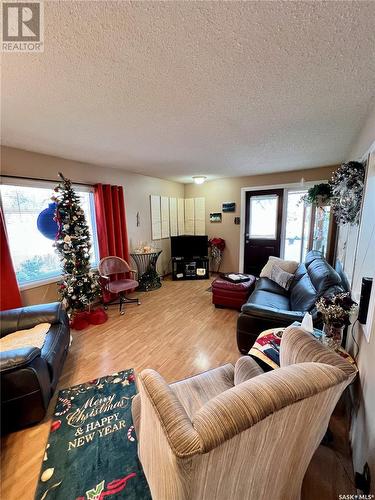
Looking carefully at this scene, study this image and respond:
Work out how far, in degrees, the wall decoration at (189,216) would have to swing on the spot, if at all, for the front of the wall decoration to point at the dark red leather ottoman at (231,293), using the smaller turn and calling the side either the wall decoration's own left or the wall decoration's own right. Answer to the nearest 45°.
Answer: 0° — it already faces it

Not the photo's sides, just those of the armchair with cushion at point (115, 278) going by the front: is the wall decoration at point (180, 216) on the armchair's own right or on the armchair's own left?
on the armchair's own left

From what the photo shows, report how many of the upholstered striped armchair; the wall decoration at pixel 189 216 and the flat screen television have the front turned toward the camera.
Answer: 2

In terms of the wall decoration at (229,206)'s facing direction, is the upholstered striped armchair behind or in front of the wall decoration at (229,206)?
in front

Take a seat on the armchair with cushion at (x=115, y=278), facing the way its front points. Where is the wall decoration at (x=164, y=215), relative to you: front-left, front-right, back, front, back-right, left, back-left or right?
left

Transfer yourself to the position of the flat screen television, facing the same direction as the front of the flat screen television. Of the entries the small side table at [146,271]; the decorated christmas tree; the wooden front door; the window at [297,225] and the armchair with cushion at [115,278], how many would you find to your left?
2

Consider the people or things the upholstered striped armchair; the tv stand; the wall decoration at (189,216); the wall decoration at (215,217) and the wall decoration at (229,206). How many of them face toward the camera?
4

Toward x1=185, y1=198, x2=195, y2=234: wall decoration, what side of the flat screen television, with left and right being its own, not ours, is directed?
back

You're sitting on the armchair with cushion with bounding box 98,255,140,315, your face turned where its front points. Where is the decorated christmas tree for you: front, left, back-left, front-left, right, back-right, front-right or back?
right

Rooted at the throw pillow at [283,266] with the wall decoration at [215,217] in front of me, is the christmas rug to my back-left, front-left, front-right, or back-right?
back-left

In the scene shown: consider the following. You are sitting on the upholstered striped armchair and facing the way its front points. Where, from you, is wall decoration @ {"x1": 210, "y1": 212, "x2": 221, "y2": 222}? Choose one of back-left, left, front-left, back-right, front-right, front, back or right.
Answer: front-right

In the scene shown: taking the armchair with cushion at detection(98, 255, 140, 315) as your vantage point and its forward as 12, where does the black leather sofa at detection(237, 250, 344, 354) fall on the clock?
The black leather sofa is roughly at 12 o'clock from the armchair with cushion.

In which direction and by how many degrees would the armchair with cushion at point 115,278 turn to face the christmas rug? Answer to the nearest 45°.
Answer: approximately 45° to its right
